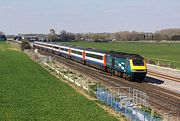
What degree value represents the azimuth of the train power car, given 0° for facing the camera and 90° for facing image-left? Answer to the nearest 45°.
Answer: approximately 315°
